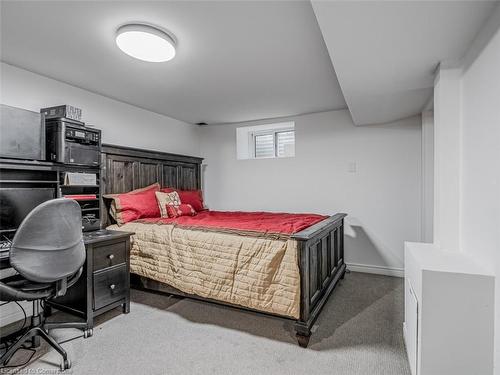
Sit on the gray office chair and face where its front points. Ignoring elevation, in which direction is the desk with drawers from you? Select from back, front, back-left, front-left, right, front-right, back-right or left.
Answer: right

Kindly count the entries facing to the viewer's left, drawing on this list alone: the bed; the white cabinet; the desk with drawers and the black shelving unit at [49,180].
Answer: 1

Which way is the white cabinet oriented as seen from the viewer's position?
to the viewer's left

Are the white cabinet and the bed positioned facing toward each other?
yes

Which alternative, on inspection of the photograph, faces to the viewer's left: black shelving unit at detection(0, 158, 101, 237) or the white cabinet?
the white cabinet

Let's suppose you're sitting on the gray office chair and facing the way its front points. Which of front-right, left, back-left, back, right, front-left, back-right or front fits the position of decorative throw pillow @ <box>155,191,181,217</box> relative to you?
right

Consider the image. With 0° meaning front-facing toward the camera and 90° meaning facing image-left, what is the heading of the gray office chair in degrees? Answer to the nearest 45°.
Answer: approximately 135°

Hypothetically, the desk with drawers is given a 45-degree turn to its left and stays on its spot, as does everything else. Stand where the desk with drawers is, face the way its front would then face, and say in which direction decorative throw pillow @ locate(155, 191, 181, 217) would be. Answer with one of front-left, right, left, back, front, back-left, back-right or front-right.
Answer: front-left

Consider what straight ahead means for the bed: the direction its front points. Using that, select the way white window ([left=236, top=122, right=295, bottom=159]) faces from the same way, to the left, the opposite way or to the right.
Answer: to the right

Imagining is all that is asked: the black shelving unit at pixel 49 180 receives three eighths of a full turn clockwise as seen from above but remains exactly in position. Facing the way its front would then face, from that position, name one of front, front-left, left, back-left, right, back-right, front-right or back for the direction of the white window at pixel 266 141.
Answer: back

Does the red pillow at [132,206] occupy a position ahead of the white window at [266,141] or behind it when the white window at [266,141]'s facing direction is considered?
ahead

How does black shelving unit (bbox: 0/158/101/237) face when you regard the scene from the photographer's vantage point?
facing the viewer and to the right of the viewer

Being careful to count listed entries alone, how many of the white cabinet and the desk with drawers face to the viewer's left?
1
